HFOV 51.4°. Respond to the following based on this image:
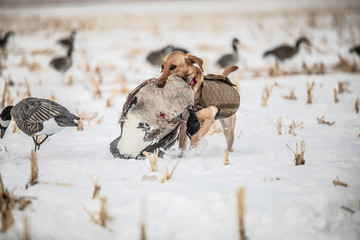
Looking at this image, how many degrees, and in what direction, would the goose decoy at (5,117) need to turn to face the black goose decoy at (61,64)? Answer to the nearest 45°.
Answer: approximately 90° to its right

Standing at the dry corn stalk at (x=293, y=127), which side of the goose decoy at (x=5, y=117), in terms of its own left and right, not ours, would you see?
back

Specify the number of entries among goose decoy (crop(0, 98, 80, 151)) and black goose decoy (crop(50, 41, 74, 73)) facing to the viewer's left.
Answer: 1

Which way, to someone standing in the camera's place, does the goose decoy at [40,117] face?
facing to the left of the viewer

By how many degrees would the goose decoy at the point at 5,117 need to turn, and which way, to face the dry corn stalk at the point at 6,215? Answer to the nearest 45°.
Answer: approximately 90° to its left

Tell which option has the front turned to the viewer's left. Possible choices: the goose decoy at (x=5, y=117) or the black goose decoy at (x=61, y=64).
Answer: the goose decoy

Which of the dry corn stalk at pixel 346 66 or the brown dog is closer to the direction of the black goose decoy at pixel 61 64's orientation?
the dry corn stalk

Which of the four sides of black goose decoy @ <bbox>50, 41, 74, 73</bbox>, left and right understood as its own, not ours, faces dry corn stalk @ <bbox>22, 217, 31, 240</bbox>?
right

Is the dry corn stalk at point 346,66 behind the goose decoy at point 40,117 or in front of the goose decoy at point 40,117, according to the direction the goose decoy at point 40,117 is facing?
behind

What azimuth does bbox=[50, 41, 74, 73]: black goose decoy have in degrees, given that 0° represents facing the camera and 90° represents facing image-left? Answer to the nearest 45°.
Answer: approximately 270°

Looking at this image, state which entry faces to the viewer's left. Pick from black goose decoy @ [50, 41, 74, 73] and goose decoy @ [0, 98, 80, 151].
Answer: the goose decoy
